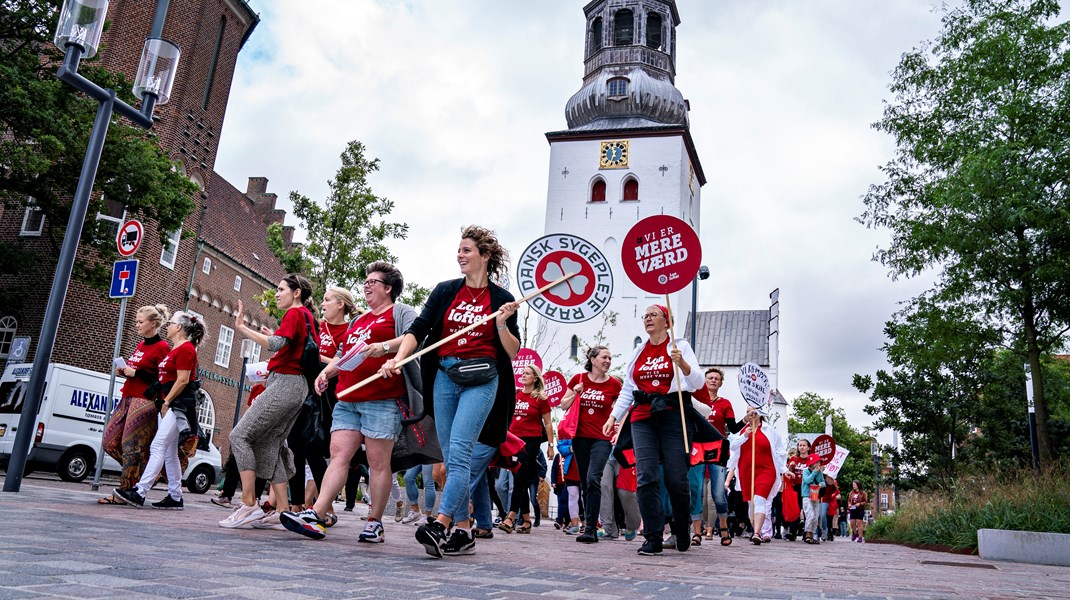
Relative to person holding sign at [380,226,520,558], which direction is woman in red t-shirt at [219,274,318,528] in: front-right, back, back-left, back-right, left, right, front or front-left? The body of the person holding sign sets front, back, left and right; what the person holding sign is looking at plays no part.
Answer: right

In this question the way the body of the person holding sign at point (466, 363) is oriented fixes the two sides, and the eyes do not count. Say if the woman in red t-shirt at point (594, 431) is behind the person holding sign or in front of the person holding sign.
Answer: behind

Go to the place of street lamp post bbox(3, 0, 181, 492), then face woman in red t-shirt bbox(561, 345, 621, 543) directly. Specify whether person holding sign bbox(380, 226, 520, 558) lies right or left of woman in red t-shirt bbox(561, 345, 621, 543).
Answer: right

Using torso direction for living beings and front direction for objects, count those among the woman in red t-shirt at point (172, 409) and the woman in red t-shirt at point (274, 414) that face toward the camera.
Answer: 0

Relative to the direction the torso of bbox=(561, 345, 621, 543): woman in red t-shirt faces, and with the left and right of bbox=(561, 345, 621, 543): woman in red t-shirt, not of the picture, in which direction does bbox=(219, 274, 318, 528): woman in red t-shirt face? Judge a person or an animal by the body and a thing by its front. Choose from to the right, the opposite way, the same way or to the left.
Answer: to the right

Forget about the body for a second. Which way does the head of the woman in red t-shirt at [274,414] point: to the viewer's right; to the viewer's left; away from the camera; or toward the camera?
to the viewer's left

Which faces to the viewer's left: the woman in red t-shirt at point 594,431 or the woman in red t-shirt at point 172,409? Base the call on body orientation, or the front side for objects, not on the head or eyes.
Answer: the woman in red t-shirt at point 172,409

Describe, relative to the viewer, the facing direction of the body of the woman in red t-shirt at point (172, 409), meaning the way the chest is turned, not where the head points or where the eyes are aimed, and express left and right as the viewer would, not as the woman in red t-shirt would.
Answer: facing to the left of the viewer

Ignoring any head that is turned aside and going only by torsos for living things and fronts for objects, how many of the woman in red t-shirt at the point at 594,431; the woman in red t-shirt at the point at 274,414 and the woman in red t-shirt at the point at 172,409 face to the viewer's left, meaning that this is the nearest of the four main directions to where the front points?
2

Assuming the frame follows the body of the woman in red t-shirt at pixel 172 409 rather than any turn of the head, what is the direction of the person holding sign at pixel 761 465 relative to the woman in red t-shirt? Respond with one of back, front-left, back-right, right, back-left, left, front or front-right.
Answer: back

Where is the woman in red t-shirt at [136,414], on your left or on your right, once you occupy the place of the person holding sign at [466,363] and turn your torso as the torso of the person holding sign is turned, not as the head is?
on your right

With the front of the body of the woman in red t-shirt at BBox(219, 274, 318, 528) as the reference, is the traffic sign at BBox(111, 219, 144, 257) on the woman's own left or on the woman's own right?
on the woman's own right

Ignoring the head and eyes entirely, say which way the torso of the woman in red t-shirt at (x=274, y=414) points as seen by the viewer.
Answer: to the viewer's left

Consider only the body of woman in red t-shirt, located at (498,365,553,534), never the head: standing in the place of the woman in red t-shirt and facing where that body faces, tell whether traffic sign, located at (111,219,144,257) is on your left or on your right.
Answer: on your right

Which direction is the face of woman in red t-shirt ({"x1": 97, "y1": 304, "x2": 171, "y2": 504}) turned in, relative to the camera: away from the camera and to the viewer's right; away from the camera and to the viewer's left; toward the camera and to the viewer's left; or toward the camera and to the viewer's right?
toward the camera and to the viewer's left

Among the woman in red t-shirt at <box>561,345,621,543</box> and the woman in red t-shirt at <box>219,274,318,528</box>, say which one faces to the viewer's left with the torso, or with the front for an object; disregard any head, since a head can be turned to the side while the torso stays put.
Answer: the woman in red t-shirt at <box>219,274,318,528</box>
